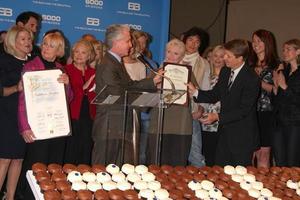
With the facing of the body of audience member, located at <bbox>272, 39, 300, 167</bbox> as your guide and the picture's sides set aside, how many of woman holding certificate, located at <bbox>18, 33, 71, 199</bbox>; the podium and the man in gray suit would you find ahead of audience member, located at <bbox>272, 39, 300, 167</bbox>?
3

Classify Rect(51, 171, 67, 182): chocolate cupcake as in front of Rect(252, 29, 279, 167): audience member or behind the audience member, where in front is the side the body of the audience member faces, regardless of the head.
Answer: in front

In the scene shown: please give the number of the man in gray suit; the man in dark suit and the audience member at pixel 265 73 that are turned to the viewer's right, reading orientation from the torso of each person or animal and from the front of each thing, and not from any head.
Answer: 1

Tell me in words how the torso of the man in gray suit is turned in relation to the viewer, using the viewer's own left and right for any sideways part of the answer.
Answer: facing to the right of the viewer

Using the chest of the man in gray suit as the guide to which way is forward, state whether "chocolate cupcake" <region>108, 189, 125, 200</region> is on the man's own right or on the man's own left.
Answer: on the man's own right

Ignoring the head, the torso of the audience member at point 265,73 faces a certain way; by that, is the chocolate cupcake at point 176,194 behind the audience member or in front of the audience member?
in front

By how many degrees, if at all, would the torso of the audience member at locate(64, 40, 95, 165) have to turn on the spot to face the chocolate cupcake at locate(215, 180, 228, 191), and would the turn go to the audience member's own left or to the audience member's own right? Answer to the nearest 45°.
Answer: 0° — they already face it

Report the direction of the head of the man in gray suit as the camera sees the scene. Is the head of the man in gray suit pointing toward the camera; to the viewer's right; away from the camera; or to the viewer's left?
to the viewer's right

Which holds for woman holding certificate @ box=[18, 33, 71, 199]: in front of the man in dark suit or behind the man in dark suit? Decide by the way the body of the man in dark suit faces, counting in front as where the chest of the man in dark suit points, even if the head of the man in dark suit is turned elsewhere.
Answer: in front

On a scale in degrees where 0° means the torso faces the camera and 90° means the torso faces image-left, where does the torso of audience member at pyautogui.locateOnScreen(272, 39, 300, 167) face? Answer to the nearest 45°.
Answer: approximately 45°

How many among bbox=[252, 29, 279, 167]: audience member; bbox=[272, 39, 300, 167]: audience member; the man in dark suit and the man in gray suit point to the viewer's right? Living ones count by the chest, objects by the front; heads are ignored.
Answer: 1

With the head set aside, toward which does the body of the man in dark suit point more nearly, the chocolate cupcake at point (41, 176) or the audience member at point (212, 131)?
the chocolate cupcake

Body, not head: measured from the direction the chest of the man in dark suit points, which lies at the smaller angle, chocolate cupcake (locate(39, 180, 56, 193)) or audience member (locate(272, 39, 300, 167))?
the chocolate cupcake

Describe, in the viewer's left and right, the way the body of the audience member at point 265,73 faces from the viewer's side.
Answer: facing the viewer and to the left of the viewer

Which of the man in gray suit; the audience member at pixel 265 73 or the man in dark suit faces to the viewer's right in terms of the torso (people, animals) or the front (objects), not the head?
the man in gray suit
